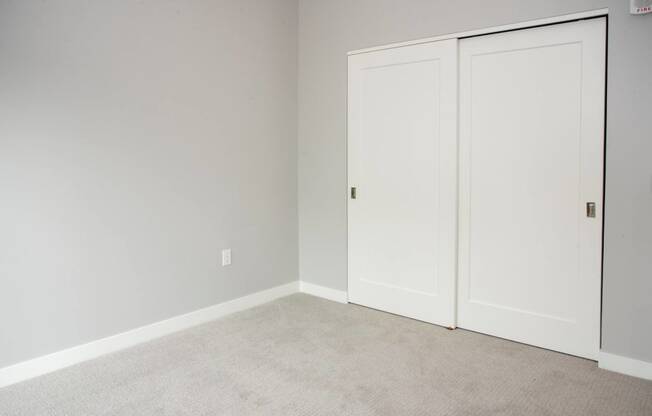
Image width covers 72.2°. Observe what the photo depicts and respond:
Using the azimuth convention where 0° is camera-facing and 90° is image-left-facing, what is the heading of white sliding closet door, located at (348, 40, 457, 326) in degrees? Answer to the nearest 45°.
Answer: approximately 45°

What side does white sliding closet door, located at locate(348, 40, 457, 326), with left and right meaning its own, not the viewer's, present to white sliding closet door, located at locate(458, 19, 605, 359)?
left
